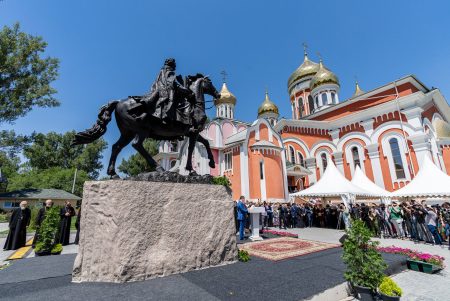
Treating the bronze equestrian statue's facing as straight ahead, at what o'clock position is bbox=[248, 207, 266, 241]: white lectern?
The white lectern is roughly at 11 o'clock from the bronze equestrian statue.

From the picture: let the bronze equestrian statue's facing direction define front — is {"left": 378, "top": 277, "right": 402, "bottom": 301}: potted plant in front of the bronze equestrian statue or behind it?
in front

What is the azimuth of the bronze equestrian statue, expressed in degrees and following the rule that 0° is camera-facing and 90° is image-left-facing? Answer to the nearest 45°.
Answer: approximately 270°

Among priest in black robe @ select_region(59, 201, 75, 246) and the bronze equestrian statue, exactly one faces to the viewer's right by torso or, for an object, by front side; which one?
the bronze equestrian statue

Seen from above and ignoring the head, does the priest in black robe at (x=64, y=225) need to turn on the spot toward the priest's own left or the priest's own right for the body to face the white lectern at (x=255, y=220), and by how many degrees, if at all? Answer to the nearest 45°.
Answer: approximately 45° to the priest's own left

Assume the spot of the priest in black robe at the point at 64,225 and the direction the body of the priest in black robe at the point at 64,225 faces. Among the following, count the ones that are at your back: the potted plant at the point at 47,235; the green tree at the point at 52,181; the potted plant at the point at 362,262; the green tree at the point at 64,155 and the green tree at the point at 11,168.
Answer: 3

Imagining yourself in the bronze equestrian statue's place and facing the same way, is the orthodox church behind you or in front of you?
in front

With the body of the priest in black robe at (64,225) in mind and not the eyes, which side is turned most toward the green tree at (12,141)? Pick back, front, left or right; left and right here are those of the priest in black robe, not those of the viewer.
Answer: back

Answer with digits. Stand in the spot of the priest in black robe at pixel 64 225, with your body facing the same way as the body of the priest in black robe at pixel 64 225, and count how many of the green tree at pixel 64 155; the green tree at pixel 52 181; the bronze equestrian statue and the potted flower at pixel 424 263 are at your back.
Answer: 2

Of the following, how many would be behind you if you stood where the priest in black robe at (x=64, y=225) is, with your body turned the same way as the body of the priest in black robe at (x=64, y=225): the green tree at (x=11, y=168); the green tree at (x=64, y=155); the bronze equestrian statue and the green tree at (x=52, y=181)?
3

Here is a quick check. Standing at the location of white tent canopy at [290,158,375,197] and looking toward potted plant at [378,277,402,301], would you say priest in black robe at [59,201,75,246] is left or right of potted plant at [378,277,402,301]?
right

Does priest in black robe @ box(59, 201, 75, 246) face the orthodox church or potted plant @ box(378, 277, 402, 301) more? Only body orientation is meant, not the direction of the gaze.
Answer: the potted plant

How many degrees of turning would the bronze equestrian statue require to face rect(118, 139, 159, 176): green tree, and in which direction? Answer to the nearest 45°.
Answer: approximately 90° to its left

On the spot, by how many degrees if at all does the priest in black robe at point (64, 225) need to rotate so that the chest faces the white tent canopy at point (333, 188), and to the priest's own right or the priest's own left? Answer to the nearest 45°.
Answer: approximately 90° to the priest's own left

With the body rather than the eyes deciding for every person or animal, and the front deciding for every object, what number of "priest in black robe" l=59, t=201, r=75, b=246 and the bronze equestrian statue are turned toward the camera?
1

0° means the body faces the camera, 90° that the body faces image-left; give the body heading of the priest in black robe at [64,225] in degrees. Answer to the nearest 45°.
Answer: approximately 0°

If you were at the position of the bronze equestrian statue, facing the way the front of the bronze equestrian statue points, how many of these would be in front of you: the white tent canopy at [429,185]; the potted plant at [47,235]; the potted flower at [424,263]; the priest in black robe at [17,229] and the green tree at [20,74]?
2

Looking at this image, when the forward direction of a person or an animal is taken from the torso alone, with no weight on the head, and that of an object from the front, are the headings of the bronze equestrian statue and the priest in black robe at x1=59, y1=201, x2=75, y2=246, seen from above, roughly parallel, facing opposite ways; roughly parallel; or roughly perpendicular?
roughly perpendicular
